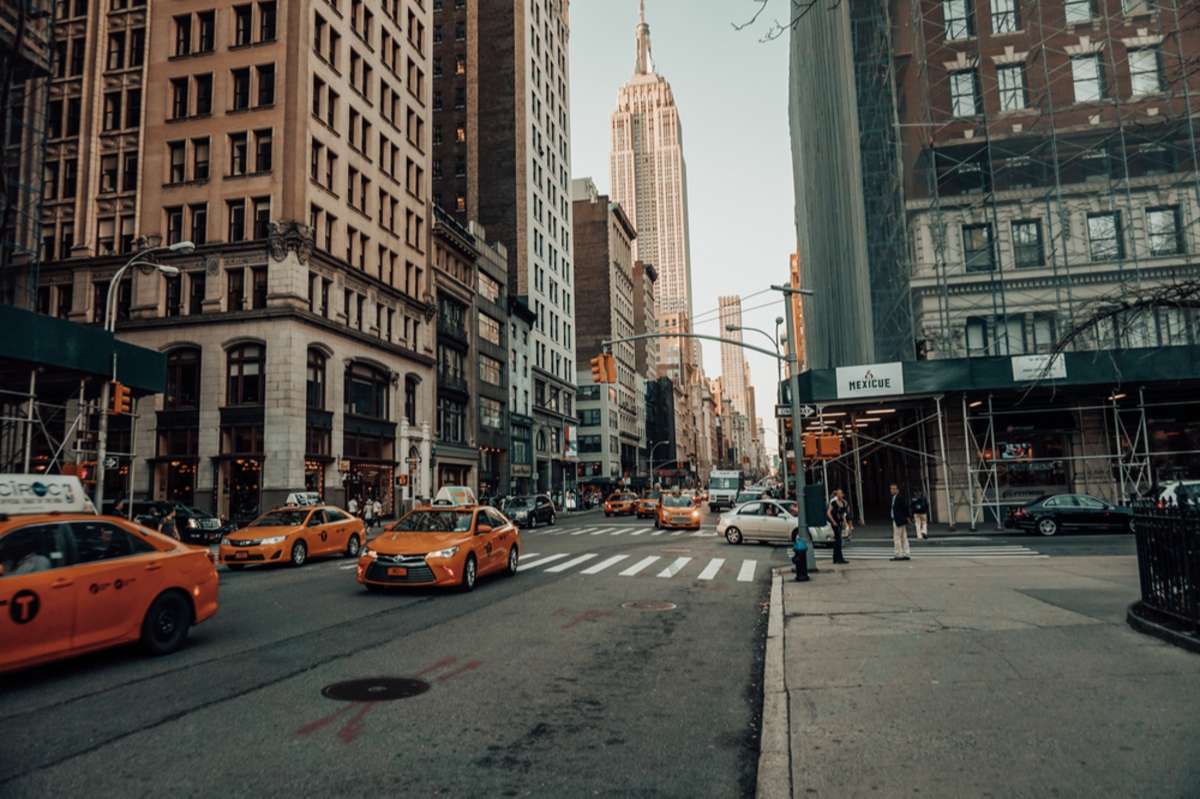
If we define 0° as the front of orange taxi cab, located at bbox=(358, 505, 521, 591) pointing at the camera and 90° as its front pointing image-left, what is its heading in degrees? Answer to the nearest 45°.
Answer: approximately 45°

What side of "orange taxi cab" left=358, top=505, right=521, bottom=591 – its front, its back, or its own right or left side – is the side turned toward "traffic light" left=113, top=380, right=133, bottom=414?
right

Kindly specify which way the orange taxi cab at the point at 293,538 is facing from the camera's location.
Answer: facing the viewer and to the left of the viewer

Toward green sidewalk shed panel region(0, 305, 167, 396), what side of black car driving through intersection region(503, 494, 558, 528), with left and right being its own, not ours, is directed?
front

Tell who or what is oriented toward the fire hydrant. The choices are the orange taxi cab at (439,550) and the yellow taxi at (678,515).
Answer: the yellow taxi

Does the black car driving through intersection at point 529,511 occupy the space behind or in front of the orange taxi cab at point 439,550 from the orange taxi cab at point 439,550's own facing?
behind

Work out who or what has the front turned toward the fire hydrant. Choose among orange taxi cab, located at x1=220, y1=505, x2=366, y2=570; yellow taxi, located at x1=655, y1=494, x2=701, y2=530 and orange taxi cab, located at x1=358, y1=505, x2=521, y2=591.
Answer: the yellow taxi

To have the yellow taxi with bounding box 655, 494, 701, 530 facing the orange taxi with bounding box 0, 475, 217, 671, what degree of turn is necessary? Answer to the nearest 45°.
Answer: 0° — it already faces it

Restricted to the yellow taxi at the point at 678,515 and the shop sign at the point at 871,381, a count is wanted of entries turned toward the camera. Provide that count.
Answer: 2

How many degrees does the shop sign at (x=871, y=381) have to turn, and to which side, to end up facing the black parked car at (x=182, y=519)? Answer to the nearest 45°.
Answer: approximately 90° to its right

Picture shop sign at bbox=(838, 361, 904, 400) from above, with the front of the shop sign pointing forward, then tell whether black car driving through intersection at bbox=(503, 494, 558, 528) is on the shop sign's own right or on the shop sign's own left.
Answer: on the shop sign's own right

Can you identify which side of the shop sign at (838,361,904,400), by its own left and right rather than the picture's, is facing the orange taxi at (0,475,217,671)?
front

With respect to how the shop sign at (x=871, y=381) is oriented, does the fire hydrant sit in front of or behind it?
in front

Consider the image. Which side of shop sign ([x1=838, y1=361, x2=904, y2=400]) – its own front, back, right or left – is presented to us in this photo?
front

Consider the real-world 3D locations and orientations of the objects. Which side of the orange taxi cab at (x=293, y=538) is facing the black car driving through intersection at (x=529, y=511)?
back
